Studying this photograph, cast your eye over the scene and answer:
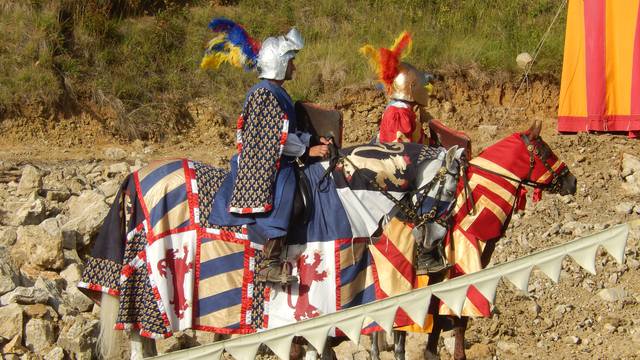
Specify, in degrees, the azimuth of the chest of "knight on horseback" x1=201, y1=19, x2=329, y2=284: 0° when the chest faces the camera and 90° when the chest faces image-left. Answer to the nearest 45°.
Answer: approximately 270°

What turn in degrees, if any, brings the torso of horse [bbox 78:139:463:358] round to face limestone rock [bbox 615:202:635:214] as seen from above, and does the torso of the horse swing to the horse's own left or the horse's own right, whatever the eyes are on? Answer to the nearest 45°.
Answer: approximately 45° to the horse's own left

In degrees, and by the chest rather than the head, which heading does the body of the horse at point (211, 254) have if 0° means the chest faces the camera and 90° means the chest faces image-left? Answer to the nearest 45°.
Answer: approximately 270°

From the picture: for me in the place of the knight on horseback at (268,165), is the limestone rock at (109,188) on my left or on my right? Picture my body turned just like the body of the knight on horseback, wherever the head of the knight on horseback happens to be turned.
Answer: on my left

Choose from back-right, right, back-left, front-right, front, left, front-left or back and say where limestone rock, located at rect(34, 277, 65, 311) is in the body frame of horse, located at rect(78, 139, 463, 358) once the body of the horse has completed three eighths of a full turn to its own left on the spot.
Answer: front

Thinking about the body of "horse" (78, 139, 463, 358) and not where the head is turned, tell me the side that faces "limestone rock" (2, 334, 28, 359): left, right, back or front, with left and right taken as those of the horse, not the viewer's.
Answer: back

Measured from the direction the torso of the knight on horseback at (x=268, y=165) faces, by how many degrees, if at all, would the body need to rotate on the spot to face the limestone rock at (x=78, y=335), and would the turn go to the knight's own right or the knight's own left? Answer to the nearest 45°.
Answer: approximately 180°

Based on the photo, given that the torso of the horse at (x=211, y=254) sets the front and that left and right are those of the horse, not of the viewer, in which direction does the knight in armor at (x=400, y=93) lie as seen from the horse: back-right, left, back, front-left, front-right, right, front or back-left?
front-left

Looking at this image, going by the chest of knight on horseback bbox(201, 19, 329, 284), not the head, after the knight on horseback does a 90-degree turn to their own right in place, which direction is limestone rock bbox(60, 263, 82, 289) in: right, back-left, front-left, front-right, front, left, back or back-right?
back-right

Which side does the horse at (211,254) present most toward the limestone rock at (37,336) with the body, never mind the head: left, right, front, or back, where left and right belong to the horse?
back
